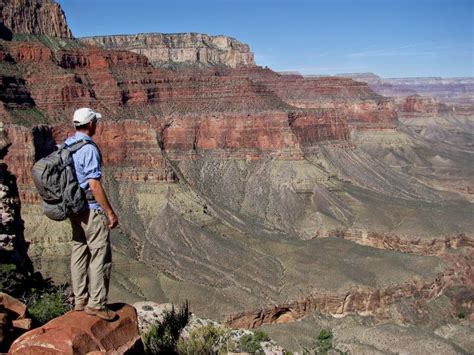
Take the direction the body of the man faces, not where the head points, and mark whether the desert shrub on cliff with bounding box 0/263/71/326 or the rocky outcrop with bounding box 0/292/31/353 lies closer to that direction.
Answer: the desert shrub on cliff

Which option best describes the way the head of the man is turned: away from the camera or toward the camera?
away from the camera

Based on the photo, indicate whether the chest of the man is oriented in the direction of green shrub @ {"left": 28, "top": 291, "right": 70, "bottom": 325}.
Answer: no

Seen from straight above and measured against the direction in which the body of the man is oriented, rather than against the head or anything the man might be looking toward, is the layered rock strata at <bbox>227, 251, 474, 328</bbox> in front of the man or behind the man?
in front

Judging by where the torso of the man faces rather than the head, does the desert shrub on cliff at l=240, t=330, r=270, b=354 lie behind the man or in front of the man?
in front

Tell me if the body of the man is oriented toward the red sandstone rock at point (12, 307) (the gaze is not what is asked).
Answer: no

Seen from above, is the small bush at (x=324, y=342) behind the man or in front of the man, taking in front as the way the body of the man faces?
in front

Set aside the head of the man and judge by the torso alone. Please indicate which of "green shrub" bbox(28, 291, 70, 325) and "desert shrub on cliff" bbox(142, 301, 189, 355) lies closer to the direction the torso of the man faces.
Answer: the desert shrub on cliff

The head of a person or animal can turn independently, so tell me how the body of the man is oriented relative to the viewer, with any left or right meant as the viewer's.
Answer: facing away from the viewer and to the right of the viewer

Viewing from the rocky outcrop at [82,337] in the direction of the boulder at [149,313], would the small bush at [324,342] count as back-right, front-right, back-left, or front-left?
front-right
